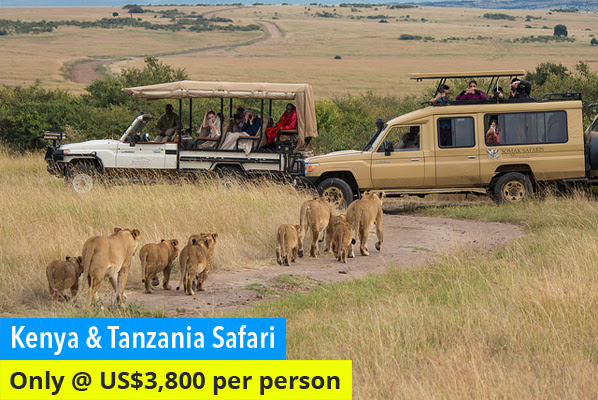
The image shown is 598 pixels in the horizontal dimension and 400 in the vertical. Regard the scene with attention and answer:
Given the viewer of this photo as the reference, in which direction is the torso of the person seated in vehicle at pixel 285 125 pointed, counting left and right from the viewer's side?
facing to the left of the viewer

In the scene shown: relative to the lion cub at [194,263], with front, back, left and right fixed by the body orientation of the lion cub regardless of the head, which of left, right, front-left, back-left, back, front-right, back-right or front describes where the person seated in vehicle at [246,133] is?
front-left

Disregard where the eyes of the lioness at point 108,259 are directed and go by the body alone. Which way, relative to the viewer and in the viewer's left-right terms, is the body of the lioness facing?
facing away from the viewer and to the right of the viewer

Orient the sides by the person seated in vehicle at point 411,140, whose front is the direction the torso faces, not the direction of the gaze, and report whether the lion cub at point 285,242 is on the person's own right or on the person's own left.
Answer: on the person's own left

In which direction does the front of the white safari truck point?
to the viewer's left

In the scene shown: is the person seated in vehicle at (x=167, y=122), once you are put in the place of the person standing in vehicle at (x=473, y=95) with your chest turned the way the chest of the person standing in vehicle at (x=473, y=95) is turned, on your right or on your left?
on your right

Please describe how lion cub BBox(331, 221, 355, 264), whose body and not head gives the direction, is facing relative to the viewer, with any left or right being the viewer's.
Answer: facing away from the viewer

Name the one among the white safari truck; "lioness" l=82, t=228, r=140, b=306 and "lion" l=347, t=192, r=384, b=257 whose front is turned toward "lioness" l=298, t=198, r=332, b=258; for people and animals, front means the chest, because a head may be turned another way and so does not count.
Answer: "lioness" l=82, t=228, r=140, b=306

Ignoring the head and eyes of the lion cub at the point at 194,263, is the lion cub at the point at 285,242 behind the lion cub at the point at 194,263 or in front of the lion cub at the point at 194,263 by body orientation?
in front

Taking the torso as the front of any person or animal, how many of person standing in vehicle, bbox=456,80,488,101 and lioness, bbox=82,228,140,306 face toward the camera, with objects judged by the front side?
1

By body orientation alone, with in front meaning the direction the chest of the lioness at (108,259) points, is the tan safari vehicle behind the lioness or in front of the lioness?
in front

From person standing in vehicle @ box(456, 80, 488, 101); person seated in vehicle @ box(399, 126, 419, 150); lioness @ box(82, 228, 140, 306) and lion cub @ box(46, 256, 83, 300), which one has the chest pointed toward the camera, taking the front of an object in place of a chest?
person standing in vehicle @ box(456, 80, 488, 101)

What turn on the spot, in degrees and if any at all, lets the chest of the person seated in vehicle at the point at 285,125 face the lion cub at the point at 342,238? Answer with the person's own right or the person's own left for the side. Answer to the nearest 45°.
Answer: approximately 90° to the person's own left

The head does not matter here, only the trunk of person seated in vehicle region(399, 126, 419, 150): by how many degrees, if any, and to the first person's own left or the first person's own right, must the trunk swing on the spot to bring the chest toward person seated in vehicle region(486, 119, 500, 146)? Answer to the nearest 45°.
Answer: approximately 180°

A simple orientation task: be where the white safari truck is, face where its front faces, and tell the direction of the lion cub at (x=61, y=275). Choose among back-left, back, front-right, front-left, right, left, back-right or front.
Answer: left

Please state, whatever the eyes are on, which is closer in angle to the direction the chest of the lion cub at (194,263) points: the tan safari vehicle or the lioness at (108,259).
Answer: the tan safari vehicle
